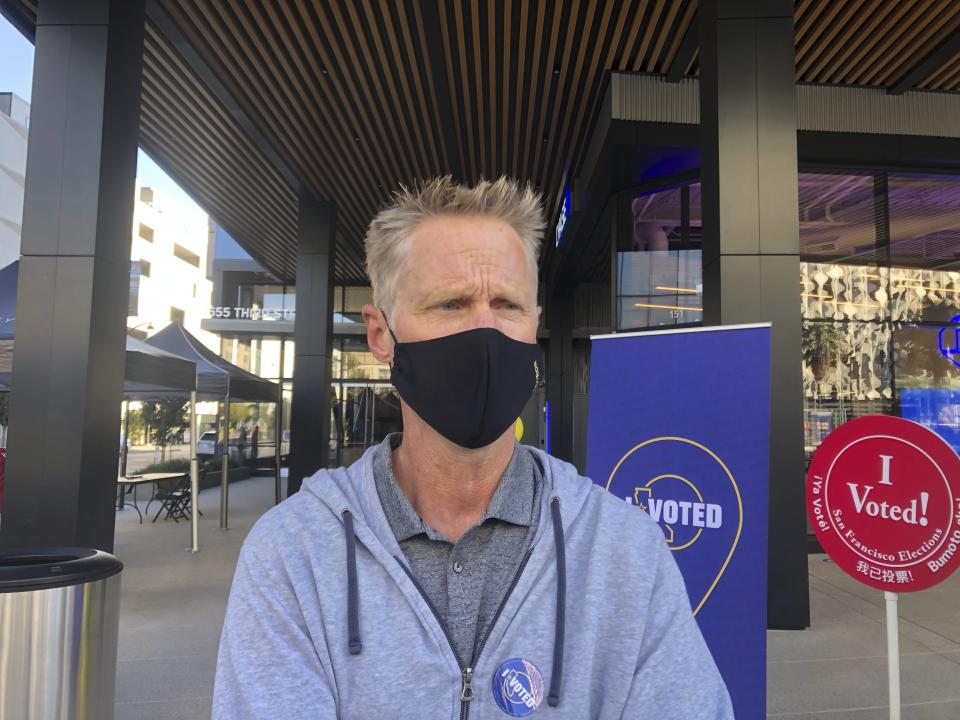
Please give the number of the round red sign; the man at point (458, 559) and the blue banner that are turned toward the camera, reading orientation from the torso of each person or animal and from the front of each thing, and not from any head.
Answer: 3

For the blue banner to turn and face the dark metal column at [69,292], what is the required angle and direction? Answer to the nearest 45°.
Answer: approximately 90° to its right

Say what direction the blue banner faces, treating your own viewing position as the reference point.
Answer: facing the viewer

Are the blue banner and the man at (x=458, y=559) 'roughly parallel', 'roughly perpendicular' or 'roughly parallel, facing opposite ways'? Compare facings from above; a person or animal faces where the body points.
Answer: roughly parallel

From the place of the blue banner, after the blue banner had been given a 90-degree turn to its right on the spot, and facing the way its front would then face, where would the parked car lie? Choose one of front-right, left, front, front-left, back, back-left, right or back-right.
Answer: front-right

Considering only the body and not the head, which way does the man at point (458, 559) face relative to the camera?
toward the camera

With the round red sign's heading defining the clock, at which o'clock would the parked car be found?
The parked car is roughly at 4 o'clock from the round red sign.

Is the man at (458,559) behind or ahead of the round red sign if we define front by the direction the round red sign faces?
ahead

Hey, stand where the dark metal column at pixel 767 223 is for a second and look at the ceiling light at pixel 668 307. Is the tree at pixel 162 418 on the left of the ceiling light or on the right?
left

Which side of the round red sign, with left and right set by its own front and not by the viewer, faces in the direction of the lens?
front

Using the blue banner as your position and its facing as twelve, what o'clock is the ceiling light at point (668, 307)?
The ceiling light is roughly at 6 o'clock from the blue banner.

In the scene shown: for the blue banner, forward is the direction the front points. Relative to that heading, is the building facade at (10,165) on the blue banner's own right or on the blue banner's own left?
on the blue banner's own right

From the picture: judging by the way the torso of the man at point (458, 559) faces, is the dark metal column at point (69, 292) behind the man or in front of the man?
behind

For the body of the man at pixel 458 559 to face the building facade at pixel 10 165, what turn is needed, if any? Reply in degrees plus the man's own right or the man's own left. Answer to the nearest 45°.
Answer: approximately 135° to the man's own right
